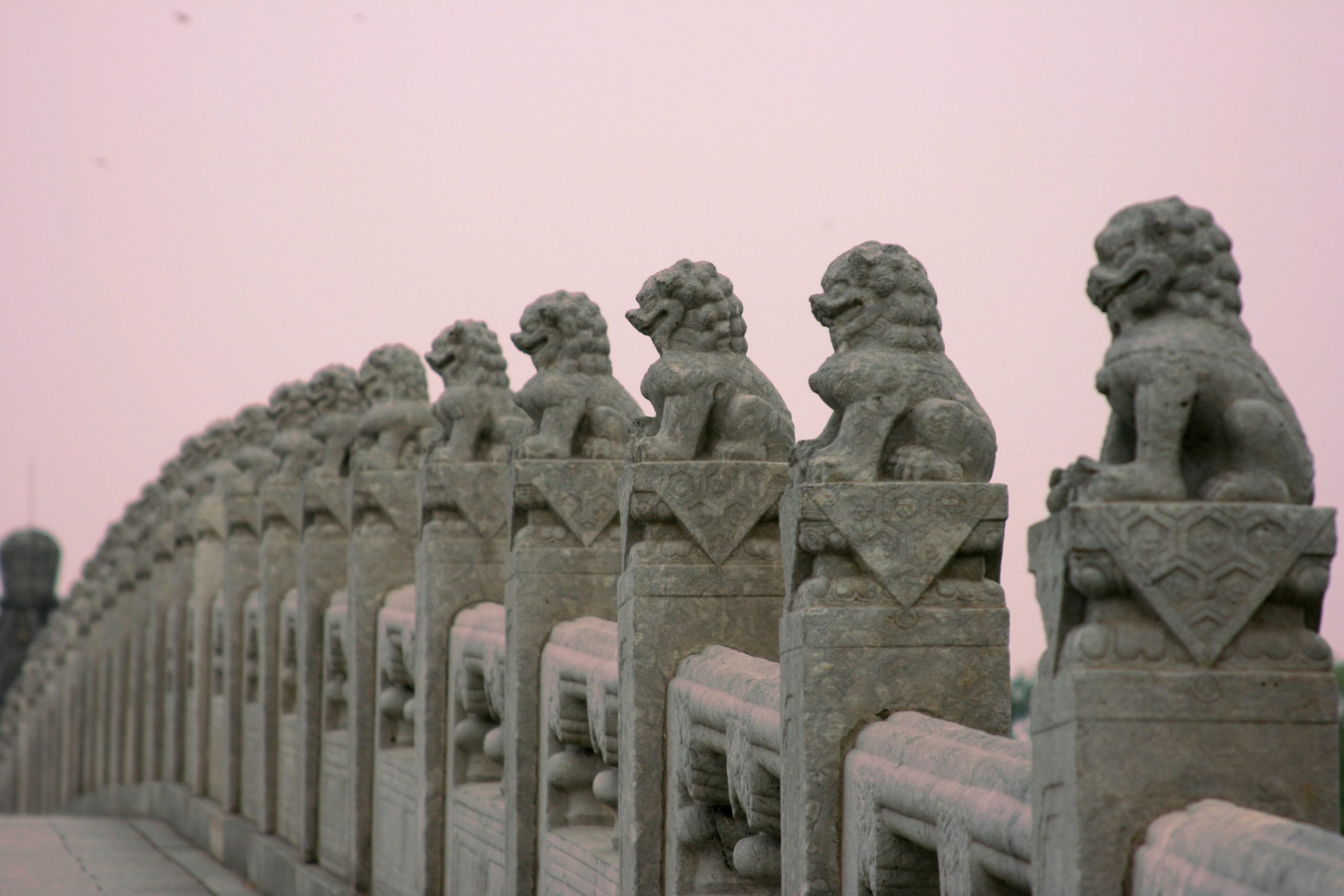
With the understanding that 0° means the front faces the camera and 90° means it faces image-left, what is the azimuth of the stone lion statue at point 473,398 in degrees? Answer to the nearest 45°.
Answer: approximately 90°

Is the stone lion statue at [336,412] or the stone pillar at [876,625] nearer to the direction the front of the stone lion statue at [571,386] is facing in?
the stone lion statue

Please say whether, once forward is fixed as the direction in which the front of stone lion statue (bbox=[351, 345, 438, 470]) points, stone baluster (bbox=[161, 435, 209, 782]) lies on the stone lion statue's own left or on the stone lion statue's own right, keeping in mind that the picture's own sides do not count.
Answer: on the stone lion statue's own right

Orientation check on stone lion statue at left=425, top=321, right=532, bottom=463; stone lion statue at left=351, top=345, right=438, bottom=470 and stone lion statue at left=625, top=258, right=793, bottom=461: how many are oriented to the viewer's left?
3

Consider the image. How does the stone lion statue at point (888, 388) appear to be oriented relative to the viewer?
to the viewer's left

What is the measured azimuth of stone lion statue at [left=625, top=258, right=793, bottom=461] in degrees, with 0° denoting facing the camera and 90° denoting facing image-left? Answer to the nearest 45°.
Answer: approximately 90°

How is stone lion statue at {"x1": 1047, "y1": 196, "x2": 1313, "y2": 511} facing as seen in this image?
to the viewer's left

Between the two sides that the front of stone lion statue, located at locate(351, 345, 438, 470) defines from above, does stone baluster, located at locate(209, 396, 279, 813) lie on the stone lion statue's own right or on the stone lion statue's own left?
on the stone lion statue's own right

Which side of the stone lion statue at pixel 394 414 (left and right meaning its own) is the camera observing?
left

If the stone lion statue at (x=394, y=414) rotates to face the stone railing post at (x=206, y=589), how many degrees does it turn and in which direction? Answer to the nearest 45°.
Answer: approximately 90° to its right

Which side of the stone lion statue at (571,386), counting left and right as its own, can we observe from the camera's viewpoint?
left
